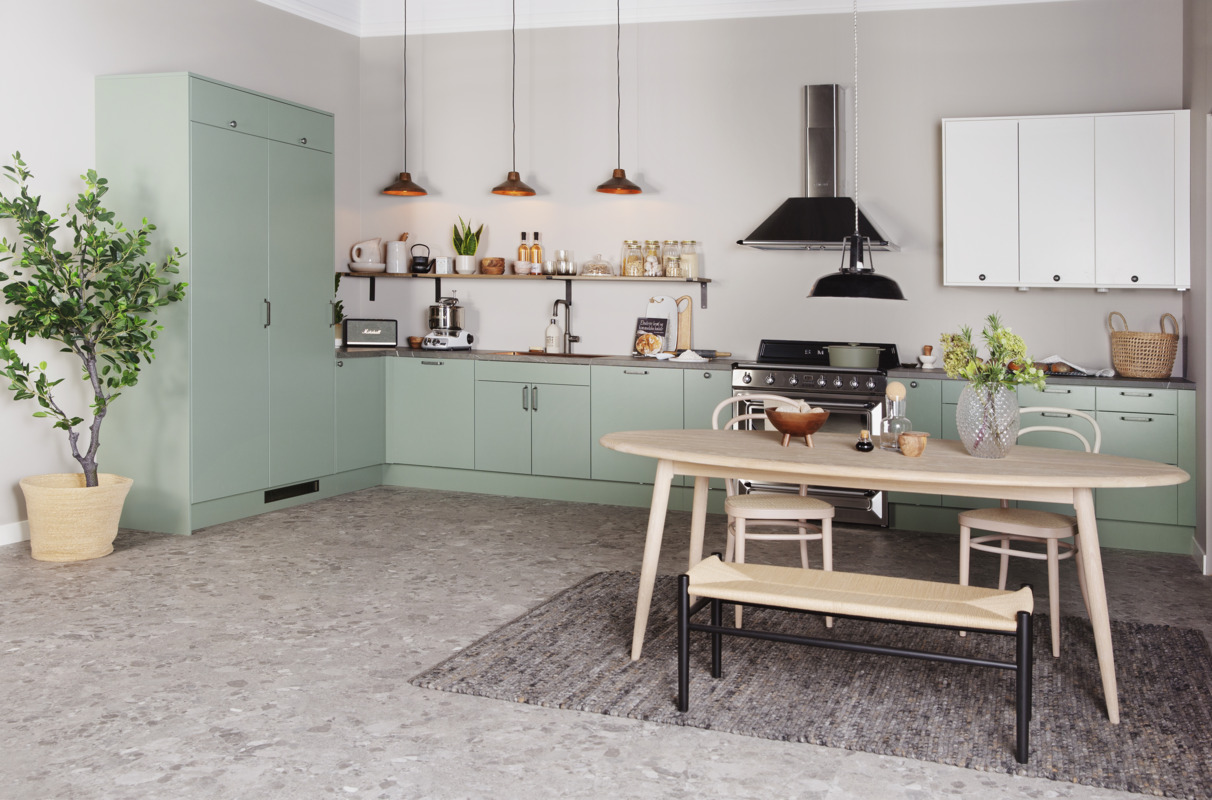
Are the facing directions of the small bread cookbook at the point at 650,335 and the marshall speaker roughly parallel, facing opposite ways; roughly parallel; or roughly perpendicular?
roughly parallel

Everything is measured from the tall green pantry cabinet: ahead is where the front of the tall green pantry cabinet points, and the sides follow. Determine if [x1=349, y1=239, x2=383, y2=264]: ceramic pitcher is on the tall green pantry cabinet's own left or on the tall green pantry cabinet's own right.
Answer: on the tall green pantry cabinet's own left

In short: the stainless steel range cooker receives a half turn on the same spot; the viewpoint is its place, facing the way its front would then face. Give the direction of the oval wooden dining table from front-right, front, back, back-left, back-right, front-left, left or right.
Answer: back-right

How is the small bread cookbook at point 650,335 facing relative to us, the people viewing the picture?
facing the viewer

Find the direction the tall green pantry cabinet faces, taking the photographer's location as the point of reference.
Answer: facing the viewer and to the right of the viewer

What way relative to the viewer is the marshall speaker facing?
toward the camera

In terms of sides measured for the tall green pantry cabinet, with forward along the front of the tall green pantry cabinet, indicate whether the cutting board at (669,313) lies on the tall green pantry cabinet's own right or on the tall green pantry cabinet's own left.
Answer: on the tall green pantry cabinet's own left

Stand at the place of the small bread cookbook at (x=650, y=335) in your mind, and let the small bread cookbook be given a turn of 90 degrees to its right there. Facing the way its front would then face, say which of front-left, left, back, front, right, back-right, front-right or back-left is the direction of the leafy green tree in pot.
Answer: front-left

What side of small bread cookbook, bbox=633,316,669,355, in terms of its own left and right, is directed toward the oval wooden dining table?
front

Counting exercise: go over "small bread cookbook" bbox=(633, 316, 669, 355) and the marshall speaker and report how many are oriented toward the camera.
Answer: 2

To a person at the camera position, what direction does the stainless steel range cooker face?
facing the viewer and to the left of the viewer

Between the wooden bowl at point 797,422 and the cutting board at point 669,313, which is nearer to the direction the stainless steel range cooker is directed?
the wooden bowl

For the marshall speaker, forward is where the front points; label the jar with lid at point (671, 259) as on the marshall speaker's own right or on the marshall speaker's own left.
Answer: on the marshall speaker's own left
